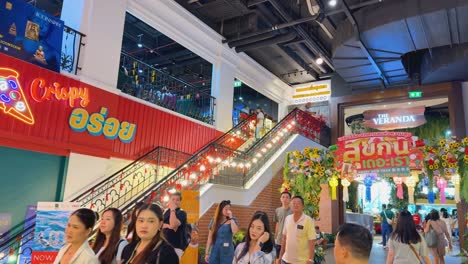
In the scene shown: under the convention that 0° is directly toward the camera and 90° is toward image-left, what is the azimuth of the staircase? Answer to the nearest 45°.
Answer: approximately 45°

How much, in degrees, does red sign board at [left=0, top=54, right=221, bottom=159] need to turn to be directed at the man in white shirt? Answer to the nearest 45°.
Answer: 0° — it already faces them

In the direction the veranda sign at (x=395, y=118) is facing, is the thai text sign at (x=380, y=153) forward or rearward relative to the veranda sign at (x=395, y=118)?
forward

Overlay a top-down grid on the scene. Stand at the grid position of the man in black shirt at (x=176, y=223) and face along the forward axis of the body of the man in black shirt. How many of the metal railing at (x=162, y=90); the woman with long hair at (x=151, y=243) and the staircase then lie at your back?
2

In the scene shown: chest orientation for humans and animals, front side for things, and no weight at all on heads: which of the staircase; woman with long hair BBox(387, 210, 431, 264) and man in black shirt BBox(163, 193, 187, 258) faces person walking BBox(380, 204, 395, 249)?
the woman with long hair

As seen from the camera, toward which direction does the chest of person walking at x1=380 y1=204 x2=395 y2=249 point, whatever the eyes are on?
away from the camera

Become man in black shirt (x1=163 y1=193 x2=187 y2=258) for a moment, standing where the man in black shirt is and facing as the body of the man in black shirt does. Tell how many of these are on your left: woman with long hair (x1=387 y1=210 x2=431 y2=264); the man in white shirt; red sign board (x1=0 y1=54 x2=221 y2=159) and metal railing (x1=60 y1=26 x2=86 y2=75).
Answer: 2

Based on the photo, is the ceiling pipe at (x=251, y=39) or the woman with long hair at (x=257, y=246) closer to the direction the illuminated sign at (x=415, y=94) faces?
the woman with long hair

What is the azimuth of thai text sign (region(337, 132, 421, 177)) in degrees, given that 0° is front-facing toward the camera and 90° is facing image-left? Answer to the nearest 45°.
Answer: approximately 0°

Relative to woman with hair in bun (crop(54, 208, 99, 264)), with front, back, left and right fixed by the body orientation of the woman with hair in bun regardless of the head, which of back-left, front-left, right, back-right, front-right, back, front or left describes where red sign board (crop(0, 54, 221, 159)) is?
back-right

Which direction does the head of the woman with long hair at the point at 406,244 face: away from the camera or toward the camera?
away from the camera

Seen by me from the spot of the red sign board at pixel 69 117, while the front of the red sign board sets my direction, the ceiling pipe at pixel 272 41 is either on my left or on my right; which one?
on my left

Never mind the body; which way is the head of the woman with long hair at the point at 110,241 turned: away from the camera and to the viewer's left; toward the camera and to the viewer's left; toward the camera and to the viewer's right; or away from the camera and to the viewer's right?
toward the camera and to the viewer's left
